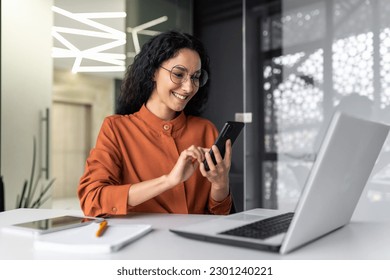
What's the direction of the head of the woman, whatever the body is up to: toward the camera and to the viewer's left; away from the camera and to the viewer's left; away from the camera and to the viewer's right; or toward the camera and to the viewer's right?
toward the camera and to the viewer's right

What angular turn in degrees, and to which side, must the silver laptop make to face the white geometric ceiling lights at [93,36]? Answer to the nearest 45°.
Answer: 0° — it already faces it

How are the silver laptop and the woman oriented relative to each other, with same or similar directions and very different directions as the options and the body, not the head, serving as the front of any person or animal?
very different directions

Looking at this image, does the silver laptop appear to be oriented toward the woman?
yes

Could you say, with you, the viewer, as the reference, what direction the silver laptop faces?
facing away from the viewer and to the left of the viewer

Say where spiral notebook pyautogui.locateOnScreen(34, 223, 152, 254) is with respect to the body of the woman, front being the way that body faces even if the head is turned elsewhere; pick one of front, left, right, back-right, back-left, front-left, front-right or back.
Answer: front-right

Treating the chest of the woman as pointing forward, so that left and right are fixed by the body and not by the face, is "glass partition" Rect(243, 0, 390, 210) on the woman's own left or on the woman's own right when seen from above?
on the woman's own left
